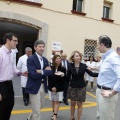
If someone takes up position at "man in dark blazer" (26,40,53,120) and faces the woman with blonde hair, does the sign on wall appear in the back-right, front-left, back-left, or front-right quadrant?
front-left

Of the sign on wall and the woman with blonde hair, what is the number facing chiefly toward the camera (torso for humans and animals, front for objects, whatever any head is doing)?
2

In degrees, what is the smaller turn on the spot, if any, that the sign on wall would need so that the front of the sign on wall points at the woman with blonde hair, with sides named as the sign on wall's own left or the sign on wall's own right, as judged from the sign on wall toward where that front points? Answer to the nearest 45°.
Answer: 0° — it already faces them

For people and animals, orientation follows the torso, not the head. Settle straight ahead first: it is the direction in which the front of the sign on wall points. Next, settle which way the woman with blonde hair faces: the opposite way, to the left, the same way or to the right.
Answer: the same way

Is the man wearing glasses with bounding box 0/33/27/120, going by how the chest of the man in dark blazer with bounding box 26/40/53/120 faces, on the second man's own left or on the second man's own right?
on the second man's own right

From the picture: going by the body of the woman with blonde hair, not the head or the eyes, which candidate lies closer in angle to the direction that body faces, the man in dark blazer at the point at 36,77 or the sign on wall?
the man in dark blazer

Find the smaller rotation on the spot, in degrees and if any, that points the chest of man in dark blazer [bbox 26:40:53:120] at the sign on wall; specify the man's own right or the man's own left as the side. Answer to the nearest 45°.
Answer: approximately 135° to the man's own left

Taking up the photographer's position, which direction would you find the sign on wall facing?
facing the viewer

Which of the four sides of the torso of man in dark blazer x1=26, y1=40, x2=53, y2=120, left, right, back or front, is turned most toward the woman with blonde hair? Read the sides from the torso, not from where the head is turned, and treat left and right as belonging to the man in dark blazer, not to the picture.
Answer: left

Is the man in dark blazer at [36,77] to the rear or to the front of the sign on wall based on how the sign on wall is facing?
to the front

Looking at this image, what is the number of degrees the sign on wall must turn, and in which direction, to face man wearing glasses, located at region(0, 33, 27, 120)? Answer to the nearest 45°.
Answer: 0° — it already faces them

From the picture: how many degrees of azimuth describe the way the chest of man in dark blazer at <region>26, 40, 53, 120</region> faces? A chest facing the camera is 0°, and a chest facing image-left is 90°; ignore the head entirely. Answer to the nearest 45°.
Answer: approximately 315°

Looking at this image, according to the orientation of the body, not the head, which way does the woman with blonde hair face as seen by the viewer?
toward the camera

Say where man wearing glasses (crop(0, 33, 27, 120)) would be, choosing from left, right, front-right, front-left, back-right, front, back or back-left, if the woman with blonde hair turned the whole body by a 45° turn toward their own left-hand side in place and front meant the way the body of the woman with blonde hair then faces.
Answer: right
